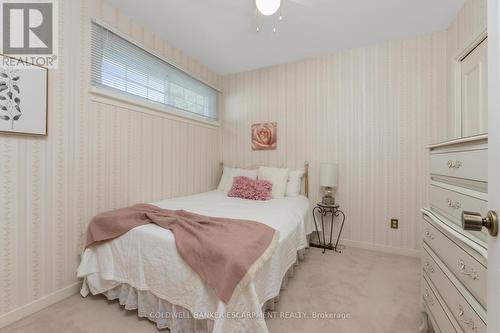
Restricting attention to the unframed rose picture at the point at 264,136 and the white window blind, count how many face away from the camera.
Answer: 0

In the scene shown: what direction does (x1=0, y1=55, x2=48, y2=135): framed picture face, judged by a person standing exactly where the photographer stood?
facing the viewer and to the right of the viewer

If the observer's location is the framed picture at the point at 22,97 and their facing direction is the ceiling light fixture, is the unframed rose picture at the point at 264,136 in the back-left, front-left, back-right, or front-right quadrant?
front-left

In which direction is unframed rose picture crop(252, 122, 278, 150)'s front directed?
toward the camera

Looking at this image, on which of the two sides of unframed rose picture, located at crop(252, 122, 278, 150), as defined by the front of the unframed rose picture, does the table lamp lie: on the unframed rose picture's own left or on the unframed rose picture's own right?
on the unframed rose picture's own left

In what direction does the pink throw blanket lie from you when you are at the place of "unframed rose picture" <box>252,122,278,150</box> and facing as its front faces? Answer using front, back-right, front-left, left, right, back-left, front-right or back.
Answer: front

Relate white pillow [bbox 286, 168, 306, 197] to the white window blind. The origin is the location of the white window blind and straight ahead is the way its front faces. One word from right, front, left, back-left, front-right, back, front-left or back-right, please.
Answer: front-left

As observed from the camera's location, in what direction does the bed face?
facing the viewer and to the left of the viewer

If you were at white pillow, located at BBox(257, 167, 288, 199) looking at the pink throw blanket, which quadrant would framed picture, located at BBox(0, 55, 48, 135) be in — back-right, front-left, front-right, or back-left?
front-right

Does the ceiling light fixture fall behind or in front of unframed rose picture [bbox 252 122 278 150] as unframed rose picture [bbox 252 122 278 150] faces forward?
in front

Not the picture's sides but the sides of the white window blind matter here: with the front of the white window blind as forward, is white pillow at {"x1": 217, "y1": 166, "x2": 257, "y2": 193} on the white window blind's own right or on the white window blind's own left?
on the white window blind's own left

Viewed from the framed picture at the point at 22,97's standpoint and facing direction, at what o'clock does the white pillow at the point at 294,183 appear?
The white pillow is roughly at 11 o'clock from the framed picture.

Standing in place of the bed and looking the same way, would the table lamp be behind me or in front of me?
behind
